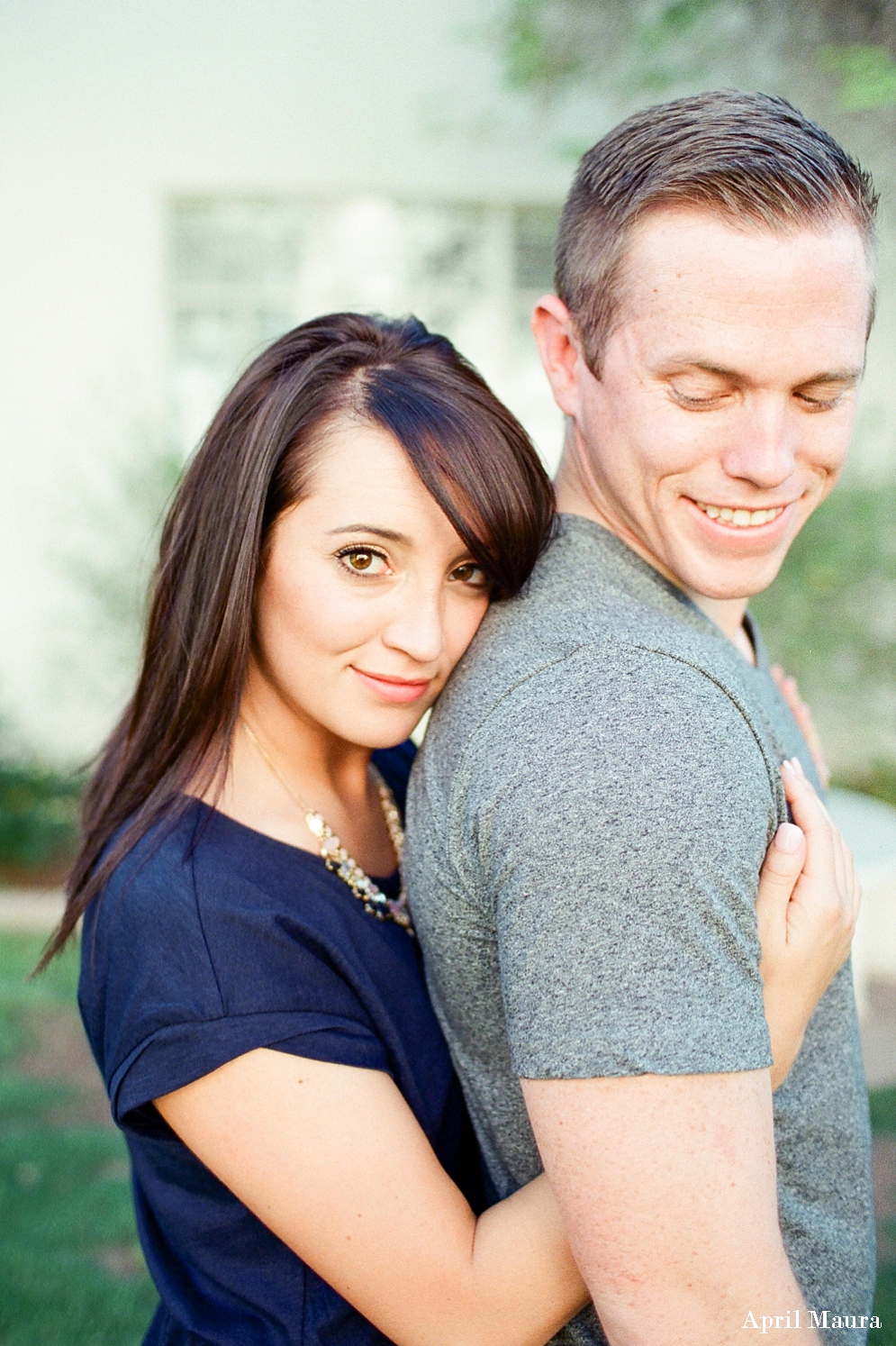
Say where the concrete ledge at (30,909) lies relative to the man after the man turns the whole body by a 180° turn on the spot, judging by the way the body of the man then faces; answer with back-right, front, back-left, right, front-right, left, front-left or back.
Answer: front-right

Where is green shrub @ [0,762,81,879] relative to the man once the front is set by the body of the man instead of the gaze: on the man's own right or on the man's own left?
on the man's own left

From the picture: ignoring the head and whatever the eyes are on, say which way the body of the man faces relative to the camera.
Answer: to the viewer's right
